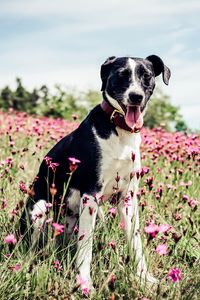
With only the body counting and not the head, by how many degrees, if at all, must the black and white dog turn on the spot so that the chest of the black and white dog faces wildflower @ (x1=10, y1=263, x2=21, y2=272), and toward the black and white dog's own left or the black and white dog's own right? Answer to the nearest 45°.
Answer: approximately 90° to the black and white dog's own right

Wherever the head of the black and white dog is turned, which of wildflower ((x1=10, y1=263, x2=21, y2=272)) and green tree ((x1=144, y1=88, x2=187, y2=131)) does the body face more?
the wildflower

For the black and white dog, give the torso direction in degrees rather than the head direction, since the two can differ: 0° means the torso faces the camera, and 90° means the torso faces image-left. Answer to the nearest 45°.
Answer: approximately 315°

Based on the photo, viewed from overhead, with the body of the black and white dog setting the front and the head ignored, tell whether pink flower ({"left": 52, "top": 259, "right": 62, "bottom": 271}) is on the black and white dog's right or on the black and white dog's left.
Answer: on the black and white dog's right

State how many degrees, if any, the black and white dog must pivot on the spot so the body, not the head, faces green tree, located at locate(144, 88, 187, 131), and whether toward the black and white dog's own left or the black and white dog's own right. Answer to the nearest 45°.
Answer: approximately 135° to the black and white dog's own left

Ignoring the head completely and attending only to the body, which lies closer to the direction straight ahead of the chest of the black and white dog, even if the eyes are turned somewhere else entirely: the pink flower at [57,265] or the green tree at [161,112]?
the pink flower
